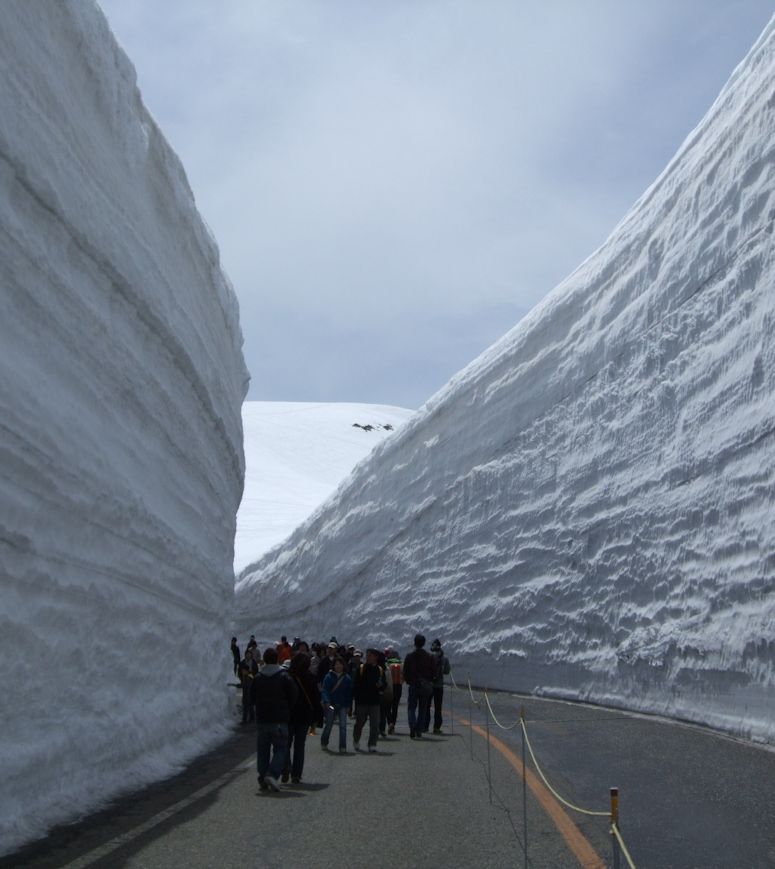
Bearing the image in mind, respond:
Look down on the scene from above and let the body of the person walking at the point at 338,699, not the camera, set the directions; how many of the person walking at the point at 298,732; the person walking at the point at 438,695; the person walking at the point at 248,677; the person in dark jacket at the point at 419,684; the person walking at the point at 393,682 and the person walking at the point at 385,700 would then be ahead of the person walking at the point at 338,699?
1

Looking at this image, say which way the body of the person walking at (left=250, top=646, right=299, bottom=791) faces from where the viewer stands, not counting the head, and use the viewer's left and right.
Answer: facing away from the viewer

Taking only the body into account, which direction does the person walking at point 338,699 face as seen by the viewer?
toward the camera

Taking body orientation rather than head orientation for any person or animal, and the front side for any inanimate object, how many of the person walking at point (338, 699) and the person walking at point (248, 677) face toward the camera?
2

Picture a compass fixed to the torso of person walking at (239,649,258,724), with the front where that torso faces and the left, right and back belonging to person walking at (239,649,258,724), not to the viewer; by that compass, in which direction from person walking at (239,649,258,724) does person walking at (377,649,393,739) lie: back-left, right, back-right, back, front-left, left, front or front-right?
front-left

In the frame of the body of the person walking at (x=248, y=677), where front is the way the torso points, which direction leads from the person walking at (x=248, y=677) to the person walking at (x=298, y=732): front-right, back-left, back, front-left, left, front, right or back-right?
front

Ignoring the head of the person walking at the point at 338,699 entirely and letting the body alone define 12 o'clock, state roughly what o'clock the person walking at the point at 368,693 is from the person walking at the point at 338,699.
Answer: the person walking at the point at 368,693 is roughly at 9 o'clock from the person walking at the point at 338,699.

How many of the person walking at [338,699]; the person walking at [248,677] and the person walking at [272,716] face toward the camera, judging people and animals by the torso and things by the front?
2
